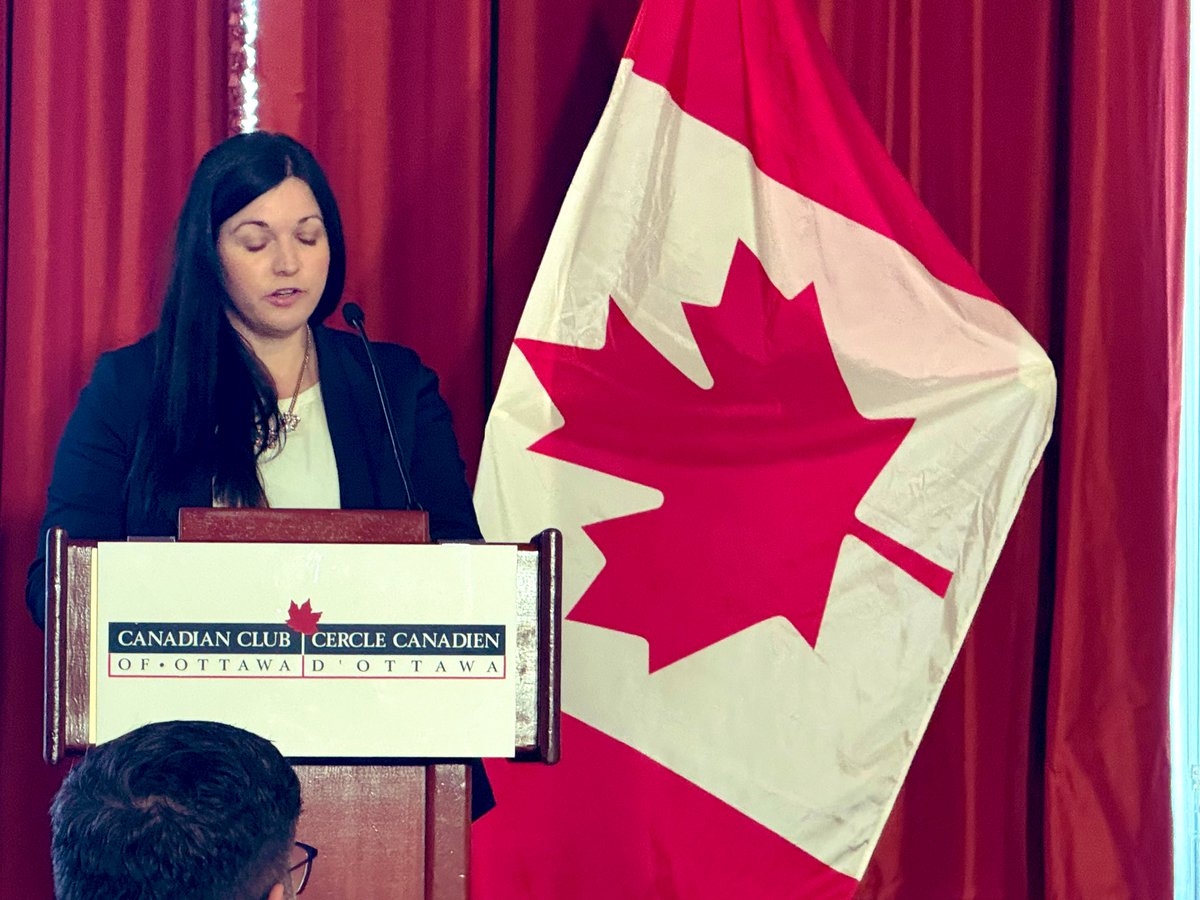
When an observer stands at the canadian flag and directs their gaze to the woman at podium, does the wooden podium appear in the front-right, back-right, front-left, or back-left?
front-left

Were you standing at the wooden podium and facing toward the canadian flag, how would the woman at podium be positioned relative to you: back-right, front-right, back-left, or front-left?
front-left

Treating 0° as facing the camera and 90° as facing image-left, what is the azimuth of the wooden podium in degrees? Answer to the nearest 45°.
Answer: approximately 0°

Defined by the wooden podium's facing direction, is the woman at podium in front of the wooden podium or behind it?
behind

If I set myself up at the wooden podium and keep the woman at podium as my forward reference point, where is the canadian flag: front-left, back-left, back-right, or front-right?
front-right

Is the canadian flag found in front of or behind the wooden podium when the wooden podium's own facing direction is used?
behind
